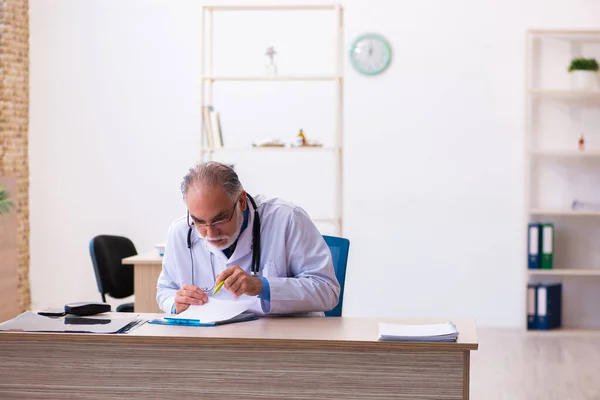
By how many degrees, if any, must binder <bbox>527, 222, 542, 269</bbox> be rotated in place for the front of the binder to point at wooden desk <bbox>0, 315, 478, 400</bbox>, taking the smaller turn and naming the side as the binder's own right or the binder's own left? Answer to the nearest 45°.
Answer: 0° — it already faces it

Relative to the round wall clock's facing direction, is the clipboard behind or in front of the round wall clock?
in front

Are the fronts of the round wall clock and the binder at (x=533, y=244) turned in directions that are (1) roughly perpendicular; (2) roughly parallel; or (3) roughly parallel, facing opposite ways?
roughly parallel

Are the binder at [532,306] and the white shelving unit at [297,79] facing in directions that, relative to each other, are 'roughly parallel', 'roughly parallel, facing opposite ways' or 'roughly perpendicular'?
roughly parallel

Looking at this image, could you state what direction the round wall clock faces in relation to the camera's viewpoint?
facing the viewer

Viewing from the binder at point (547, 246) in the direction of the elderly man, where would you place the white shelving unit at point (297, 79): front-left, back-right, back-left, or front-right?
front-right

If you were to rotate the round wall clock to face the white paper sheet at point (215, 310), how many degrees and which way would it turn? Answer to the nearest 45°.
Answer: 0° — it already faces it

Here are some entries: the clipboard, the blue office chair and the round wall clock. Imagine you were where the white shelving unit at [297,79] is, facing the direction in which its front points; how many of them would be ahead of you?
2

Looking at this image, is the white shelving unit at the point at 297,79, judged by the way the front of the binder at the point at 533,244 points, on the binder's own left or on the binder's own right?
on the binder's own right

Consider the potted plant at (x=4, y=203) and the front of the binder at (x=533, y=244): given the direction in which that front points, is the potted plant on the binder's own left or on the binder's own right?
on the binder's own right

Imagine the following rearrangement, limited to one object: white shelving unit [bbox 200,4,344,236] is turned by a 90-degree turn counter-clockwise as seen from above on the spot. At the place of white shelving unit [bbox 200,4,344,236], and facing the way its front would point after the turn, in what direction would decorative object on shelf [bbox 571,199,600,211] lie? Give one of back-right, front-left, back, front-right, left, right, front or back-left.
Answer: front

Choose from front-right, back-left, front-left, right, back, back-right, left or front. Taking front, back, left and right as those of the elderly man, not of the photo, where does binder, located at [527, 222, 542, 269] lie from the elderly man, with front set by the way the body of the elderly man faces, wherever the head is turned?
back

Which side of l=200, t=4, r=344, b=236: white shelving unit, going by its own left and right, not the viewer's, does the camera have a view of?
front

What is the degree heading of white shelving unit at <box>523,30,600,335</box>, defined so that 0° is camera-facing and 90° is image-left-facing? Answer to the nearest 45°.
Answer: approximately 0°

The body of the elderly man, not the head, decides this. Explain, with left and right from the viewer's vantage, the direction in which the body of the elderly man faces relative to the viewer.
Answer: facing the viewer and to the left of the viewer
